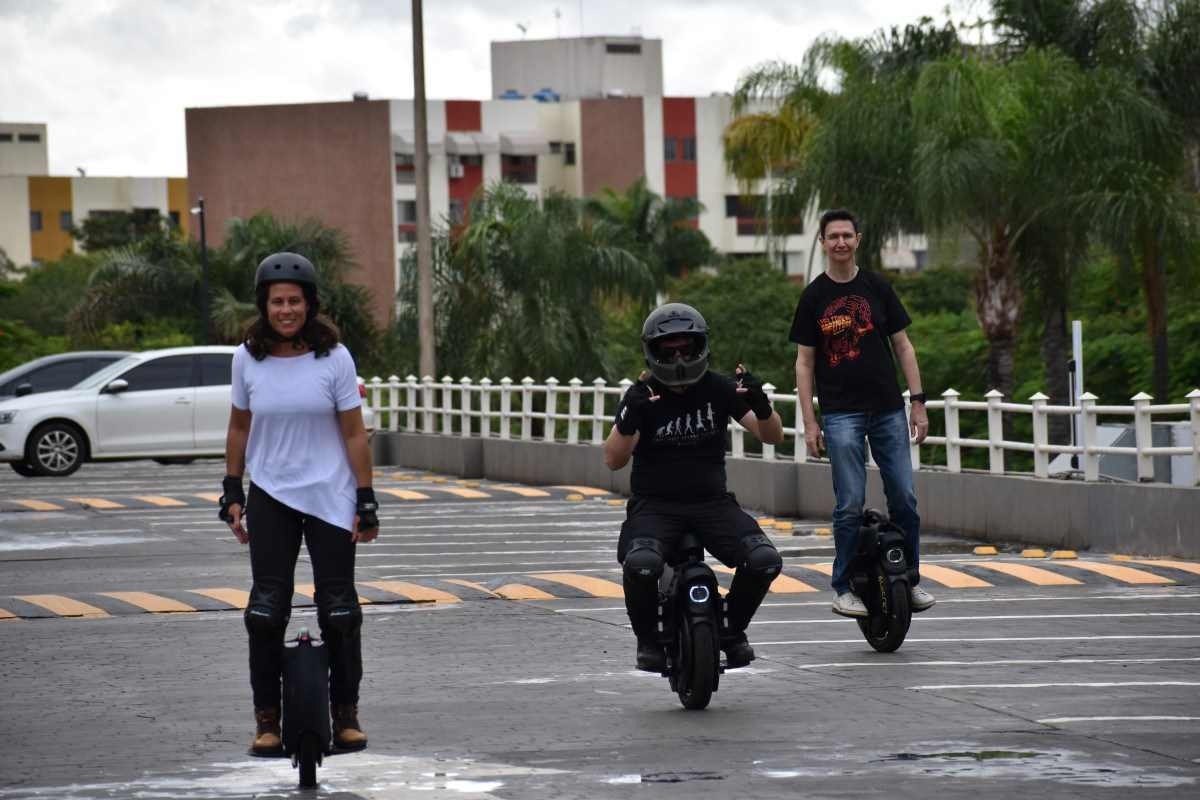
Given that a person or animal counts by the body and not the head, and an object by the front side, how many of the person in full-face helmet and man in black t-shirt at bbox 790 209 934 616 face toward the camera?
2

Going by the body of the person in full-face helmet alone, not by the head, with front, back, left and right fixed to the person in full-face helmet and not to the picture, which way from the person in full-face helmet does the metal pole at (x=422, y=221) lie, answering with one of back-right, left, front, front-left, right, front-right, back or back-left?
back

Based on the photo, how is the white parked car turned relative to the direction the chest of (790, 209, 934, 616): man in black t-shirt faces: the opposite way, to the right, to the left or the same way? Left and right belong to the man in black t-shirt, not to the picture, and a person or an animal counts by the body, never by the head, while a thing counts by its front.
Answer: to the right

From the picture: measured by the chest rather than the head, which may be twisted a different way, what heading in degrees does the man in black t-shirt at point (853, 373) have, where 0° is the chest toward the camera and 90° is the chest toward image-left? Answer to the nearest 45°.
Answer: approximately 0°

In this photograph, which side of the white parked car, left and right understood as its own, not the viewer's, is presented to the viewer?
left

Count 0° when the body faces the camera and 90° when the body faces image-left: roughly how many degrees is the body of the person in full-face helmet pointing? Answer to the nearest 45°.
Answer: approximately 0°

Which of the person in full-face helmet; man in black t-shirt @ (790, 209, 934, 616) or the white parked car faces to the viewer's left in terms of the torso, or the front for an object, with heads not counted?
the white parked car

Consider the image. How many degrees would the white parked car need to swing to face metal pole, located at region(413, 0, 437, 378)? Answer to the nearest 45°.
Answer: approximately 135° to its right

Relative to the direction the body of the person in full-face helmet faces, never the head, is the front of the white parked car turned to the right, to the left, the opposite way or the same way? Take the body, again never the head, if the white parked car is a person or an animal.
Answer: to the right
